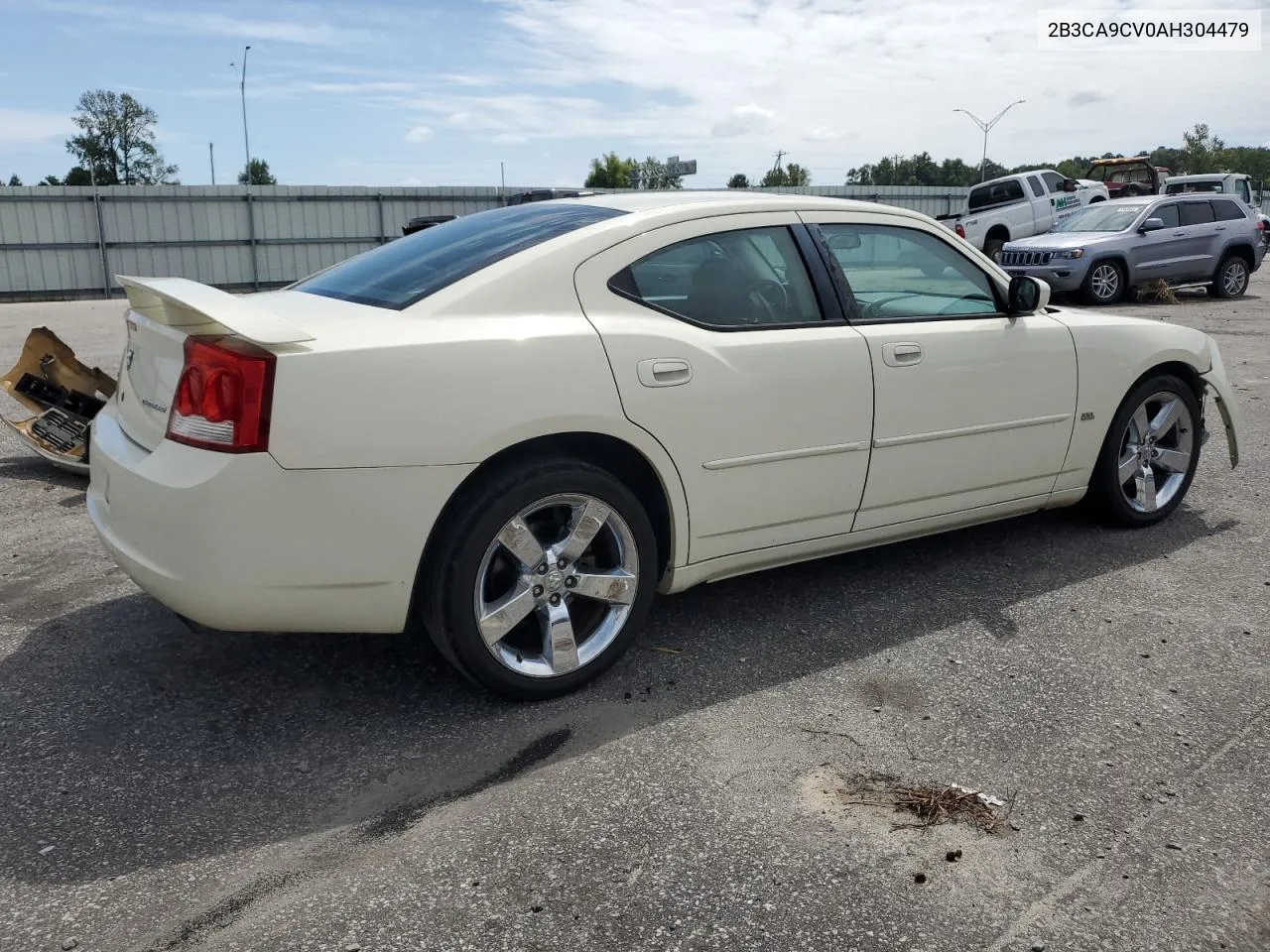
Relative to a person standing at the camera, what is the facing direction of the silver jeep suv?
facing the viewer and to the left of the viewer

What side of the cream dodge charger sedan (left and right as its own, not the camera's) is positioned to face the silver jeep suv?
front

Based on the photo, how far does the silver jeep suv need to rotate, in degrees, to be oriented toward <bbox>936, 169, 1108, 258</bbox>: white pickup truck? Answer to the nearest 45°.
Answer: approximately 90° to its right

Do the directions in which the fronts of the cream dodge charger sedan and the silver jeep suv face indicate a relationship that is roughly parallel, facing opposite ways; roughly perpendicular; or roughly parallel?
roughly parallel, facing opposite ways

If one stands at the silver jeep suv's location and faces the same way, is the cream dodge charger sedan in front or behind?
in front

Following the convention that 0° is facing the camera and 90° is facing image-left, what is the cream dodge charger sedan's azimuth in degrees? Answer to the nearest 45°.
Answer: approximately 225°

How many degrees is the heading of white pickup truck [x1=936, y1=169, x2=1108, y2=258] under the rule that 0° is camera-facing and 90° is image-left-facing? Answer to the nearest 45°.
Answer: approximately 225°

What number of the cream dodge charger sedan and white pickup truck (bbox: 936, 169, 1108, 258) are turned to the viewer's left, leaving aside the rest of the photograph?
0

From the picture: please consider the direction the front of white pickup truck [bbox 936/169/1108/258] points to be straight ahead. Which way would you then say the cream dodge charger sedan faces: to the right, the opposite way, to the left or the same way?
the same way

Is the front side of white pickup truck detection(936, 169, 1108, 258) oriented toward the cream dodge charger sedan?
no

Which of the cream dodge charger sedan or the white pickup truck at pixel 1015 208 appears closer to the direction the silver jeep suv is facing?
the cream dodge charger sedan

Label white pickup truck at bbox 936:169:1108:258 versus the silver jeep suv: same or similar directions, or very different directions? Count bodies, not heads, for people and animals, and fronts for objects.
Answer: very different directions

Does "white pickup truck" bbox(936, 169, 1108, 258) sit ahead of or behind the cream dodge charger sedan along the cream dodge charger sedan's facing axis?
ahead
